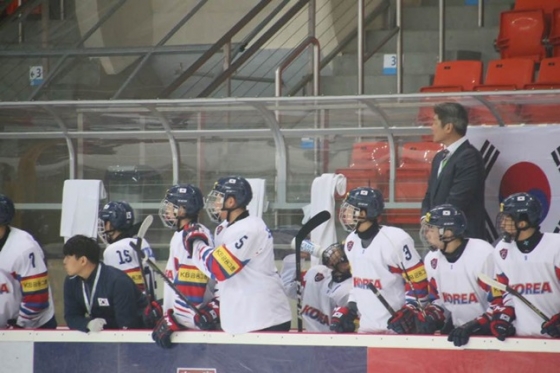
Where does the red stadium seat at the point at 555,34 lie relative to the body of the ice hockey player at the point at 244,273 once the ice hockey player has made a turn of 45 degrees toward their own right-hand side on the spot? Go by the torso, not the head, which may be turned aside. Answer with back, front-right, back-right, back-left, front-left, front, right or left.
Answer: right

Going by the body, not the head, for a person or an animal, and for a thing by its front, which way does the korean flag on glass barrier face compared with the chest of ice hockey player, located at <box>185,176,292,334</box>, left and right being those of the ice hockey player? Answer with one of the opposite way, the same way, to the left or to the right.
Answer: to the left

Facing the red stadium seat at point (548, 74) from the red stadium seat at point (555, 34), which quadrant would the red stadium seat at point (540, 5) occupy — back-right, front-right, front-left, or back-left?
back-right

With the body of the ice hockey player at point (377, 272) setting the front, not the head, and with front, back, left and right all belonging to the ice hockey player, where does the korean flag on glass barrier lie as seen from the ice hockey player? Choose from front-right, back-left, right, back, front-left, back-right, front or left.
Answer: back

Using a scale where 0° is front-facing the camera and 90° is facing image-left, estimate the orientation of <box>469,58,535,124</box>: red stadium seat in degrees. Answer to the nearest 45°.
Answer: approximately 45°

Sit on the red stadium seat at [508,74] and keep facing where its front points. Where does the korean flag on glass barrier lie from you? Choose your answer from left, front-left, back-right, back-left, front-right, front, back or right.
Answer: front-left

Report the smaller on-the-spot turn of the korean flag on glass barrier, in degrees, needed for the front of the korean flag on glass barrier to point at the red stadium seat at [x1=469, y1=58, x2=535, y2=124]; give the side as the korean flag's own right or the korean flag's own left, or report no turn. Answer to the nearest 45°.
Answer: approximately 180°

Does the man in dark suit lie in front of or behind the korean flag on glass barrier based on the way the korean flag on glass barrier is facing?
in front

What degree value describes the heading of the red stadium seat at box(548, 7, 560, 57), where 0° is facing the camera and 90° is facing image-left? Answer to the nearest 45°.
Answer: approximately 45°
